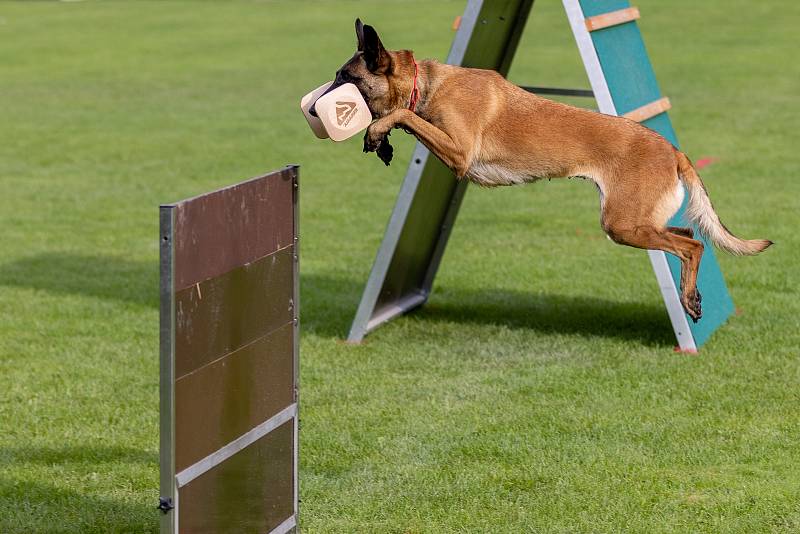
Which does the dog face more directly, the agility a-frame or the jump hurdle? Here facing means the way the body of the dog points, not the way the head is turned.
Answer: the jump hurdle

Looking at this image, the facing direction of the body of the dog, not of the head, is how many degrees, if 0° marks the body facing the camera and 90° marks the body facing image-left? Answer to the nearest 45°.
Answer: approximately 90°

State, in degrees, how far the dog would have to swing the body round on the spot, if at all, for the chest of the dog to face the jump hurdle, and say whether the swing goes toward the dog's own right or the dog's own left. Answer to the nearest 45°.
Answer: approximately 45° to the dog's own left

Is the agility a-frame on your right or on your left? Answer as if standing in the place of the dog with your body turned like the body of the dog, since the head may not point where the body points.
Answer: on your right
